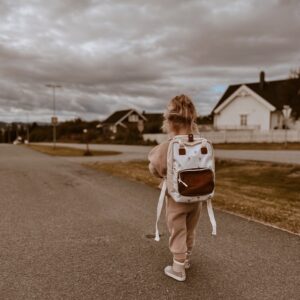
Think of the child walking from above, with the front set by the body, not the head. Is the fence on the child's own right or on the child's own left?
on the child's own right

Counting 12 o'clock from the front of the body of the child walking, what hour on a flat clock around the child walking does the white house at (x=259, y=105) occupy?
The white house is roughly at 2 o'clock from the child walking.

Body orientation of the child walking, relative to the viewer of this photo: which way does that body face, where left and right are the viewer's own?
facing away from the viewer and to the left of the viewer

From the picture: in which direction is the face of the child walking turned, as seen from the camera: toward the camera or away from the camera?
away from the camera
